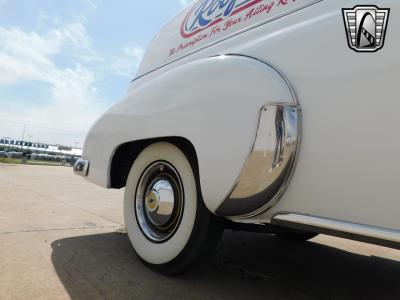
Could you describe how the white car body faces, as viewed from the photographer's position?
facing the viewer and to the right of the viewer
